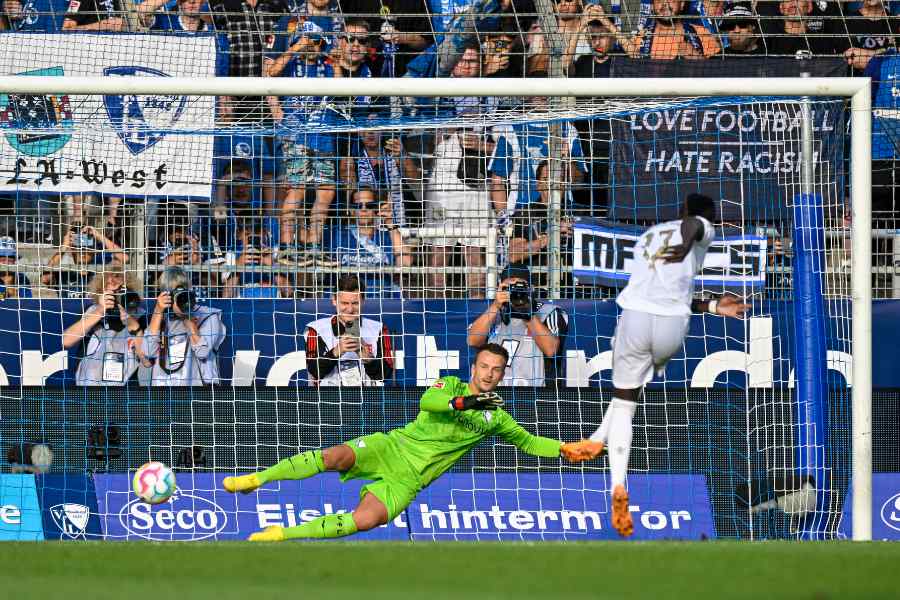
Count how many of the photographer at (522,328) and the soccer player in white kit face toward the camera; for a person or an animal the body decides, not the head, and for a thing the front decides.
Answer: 1

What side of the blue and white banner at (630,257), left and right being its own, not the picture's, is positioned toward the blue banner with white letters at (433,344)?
right

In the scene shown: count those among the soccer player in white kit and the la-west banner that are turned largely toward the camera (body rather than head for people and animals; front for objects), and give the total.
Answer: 1

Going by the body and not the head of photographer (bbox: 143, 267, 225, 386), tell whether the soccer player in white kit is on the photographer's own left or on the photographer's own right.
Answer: on the photographer's own left

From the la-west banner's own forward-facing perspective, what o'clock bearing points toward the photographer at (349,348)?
The photographer is roughly at 10 o'clock from the la-west banner.

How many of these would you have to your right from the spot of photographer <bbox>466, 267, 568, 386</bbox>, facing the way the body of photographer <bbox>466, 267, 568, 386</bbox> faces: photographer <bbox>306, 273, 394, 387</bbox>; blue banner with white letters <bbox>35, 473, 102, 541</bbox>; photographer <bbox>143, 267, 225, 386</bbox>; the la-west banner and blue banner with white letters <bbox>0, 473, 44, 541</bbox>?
5

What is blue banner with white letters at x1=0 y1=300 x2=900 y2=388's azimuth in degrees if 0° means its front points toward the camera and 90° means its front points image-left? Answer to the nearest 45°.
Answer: approximately 0°

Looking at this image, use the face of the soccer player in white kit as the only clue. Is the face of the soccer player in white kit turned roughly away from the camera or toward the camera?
away from the camera

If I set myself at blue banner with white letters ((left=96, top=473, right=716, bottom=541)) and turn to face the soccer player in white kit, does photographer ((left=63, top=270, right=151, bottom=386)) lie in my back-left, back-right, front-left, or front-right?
back-right

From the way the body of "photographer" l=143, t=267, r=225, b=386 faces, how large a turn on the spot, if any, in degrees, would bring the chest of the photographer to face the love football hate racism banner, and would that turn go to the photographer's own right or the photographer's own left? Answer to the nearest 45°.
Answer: approximately 90° to the photographer's own left
